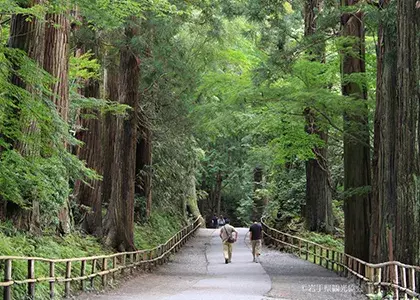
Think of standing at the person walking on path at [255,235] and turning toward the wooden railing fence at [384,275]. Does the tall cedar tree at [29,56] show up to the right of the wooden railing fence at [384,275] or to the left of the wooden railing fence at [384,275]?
right

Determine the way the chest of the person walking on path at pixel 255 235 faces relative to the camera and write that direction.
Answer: away from the camera

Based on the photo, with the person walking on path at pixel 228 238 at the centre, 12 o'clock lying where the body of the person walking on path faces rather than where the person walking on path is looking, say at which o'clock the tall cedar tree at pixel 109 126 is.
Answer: The tall cedar tree is roughly at 9 o'clock from the person walking on path.

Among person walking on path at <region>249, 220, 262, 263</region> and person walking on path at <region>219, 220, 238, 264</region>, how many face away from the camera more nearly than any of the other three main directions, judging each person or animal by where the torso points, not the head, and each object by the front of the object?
2

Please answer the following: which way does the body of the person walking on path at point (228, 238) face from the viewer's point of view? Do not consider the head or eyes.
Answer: away from the camera

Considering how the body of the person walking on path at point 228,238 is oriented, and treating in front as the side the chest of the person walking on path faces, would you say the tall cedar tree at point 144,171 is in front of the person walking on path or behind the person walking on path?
in front

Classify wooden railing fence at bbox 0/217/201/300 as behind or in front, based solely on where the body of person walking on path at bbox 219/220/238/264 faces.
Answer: behind

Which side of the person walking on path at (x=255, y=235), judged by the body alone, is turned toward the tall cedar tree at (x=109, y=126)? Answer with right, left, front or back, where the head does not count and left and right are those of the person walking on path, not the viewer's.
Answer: left

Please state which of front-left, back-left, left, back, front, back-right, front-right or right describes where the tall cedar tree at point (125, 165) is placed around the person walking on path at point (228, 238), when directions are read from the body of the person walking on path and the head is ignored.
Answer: front-left
